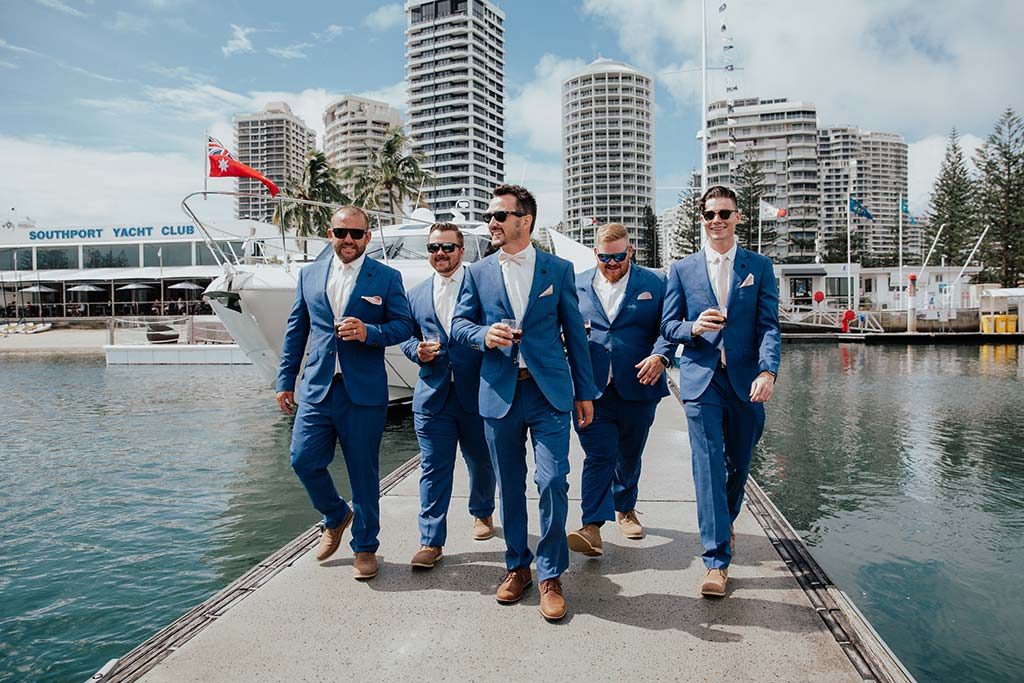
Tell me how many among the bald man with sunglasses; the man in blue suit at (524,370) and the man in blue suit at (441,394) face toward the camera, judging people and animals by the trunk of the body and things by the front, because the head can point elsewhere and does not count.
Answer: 3

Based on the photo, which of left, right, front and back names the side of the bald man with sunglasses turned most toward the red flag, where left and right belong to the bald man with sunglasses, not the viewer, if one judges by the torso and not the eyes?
back

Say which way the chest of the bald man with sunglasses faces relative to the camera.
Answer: toward the camera

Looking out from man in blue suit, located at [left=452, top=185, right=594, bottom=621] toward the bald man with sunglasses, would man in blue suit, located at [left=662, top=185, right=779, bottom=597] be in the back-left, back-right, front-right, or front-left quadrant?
back-right

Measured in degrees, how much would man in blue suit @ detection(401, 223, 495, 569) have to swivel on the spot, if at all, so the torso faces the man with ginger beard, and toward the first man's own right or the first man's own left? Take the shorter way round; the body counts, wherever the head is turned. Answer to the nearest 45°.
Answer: approximately 90° to the first man's own left

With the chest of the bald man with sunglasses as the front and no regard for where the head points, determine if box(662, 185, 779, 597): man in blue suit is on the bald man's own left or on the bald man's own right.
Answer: on the bald man's own left

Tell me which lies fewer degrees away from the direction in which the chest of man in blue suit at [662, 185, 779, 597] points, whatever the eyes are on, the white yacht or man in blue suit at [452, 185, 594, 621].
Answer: the man in blue suit

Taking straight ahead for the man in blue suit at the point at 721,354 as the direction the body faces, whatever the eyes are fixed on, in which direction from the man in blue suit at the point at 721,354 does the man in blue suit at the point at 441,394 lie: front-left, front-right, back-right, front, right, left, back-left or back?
right

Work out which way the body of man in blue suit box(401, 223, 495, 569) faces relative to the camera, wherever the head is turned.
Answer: toward the camera

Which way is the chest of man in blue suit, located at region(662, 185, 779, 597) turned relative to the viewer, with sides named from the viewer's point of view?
facing the viewer

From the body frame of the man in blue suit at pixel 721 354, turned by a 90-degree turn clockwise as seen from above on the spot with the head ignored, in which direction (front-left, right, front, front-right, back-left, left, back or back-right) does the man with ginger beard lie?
front-right

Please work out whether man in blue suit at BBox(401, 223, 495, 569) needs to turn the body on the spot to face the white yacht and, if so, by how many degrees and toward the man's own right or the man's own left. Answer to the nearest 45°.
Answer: approximately 180°

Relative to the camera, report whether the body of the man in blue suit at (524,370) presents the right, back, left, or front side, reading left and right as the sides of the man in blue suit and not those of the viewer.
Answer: front
